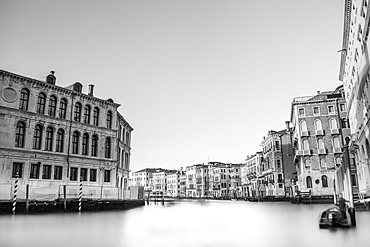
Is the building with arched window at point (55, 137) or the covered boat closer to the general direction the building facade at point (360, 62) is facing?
the building with arched window

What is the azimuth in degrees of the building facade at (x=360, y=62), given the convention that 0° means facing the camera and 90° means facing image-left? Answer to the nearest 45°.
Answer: approximately 90°

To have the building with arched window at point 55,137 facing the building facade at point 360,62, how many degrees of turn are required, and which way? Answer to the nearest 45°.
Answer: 0° — it already faces it

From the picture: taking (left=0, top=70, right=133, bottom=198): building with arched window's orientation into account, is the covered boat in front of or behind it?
in front

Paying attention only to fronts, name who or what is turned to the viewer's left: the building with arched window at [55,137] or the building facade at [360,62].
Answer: the building facade

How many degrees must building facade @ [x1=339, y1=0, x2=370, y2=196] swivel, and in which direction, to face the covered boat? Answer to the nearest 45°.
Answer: approximately 90° to its left

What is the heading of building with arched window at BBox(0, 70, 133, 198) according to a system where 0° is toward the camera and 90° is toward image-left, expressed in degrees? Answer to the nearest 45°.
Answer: approximately 315°

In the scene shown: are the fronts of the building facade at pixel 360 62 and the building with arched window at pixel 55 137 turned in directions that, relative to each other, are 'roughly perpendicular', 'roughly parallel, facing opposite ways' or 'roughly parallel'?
roughly parallel, facing opposite ways

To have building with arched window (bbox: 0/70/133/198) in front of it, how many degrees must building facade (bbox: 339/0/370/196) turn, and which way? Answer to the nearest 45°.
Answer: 0° — it already faces it

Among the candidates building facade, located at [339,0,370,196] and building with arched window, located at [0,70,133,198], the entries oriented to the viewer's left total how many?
1
